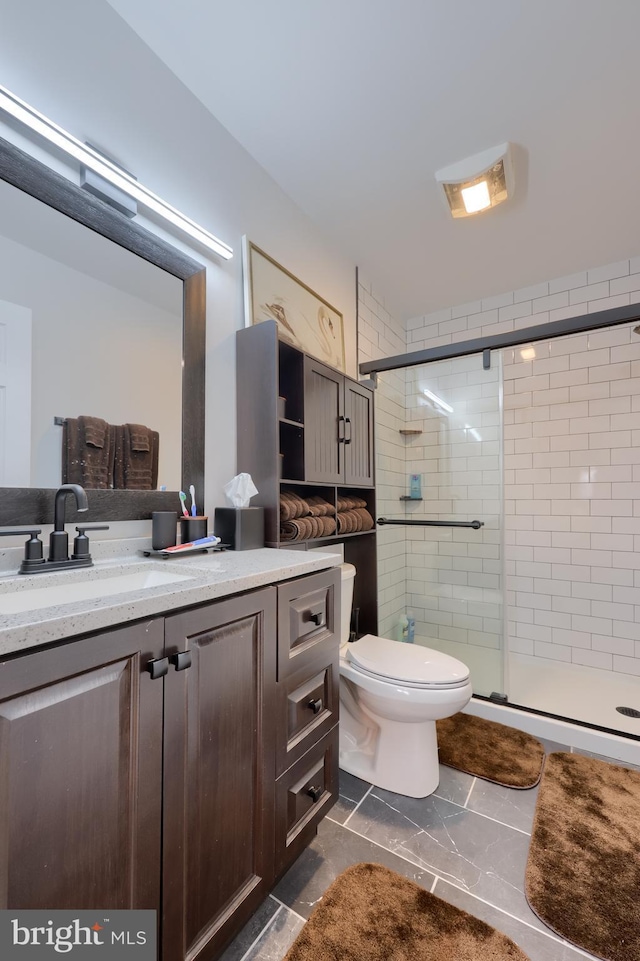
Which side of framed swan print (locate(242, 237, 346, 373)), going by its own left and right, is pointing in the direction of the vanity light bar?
right

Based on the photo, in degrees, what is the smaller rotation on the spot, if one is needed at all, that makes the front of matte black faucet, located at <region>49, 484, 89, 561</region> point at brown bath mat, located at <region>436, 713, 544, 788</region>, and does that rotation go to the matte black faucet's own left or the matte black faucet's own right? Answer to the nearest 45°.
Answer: approximately 45° to the matte black faucet's own left

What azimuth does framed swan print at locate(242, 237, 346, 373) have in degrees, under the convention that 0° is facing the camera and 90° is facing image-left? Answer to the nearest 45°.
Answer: approximately 315°

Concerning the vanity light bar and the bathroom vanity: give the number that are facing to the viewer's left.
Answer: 0

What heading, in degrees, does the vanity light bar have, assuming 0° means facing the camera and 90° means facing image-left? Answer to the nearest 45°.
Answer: approximately 315°

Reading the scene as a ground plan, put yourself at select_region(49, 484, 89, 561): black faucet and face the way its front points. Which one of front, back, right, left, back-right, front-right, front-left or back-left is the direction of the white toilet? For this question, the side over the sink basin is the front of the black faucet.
front-left

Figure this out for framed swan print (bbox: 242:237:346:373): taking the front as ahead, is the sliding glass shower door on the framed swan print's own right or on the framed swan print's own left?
on the framed swan print's own left
